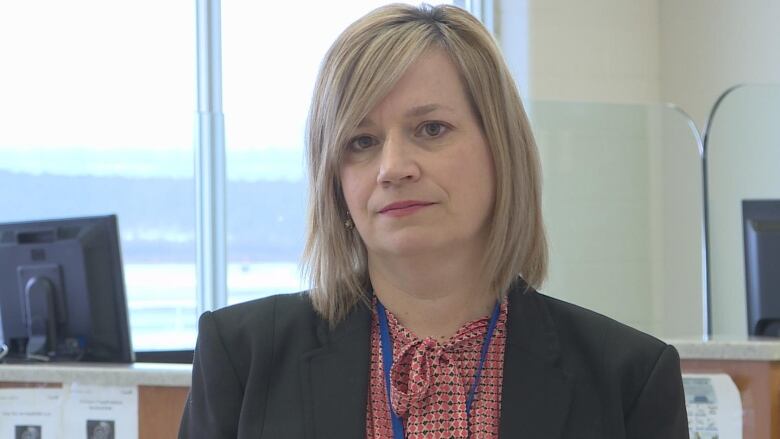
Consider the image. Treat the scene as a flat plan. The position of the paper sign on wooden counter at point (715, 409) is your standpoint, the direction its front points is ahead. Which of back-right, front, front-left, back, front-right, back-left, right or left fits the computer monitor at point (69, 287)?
right

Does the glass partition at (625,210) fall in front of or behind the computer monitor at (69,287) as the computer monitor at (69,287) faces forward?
in front

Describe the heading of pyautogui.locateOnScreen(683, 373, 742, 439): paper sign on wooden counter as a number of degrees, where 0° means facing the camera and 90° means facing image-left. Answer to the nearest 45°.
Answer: approximately 0°

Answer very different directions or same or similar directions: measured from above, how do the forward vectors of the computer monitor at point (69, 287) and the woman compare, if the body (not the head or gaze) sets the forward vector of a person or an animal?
very different directions

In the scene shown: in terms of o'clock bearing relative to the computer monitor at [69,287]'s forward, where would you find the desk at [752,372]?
The desk is roughly at 3 o'clock from the computer monitor.

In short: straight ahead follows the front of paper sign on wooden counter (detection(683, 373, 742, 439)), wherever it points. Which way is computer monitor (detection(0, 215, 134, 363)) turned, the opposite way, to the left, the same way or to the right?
the opposite way

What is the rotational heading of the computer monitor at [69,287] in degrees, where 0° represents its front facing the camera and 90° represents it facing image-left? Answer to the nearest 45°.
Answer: approximately 225°

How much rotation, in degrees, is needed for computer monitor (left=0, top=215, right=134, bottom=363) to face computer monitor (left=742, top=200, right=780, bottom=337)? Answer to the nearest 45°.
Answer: approximately 45° to its right
